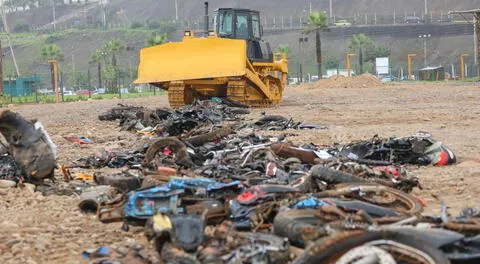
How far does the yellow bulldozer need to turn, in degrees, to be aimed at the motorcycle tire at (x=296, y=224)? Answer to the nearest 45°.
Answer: approximately 45° to its left

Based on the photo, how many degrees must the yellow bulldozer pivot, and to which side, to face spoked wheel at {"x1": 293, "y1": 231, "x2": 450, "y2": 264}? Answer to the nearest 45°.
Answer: approximately 45° to its left

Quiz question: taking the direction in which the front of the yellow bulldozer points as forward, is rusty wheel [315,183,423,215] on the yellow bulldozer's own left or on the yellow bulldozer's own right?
on the yellow bulldozer's own left

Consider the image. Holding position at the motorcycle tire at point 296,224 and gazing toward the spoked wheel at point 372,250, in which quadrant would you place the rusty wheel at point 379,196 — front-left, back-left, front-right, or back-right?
back-left

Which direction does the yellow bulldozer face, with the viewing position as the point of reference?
facing the viewer and to the left of the viewer
